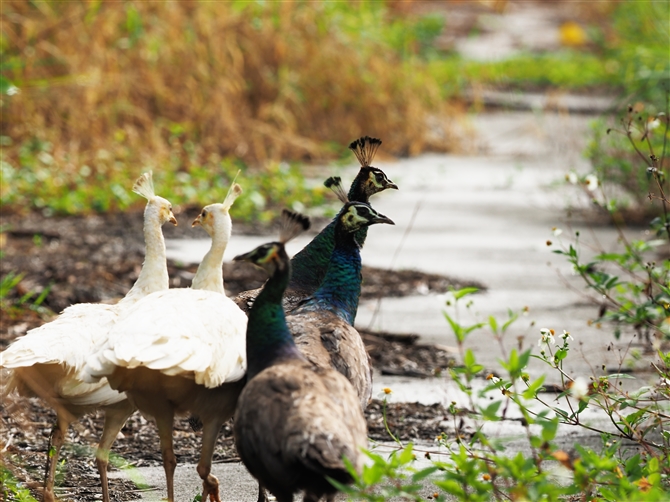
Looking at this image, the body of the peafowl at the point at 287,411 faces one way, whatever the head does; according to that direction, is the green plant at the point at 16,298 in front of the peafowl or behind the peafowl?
in front

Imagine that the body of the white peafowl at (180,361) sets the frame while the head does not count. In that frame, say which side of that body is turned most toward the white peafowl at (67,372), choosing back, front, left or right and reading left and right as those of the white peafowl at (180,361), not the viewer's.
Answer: left

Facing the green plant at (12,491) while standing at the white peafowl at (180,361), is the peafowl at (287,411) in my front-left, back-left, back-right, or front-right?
back-left

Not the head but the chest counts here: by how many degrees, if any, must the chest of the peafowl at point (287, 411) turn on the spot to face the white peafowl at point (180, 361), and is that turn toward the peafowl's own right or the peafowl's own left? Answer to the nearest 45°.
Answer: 0° — it already faces it

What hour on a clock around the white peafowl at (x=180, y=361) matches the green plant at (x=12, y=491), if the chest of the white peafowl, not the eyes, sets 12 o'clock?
The green plant is roughly at 8 o'clock from the white peafowl.

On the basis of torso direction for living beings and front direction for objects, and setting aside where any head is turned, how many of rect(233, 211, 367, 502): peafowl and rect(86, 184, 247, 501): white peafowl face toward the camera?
0

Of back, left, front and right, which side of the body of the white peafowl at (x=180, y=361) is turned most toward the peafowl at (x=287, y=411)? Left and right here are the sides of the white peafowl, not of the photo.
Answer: right

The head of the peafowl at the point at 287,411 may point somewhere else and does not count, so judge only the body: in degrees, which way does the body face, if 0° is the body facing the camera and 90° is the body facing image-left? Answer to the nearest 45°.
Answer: approximately 135°

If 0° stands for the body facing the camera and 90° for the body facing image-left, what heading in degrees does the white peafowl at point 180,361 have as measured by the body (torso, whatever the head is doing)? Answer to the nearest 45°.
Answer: approximately 225°

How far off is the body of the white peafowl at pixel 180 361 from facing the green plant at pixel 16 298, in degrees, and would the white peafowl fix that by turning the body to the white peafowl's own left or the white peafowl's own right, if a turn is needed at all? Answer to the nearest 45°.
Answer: approximately 45° to the white peafowl's own left

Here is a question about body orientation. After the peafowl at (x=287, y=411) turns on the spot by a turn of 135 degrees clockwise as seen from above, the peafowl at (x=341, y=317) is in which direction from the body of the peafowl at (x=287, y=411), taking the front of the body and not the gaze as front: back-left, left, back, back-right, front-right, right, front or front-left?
left
